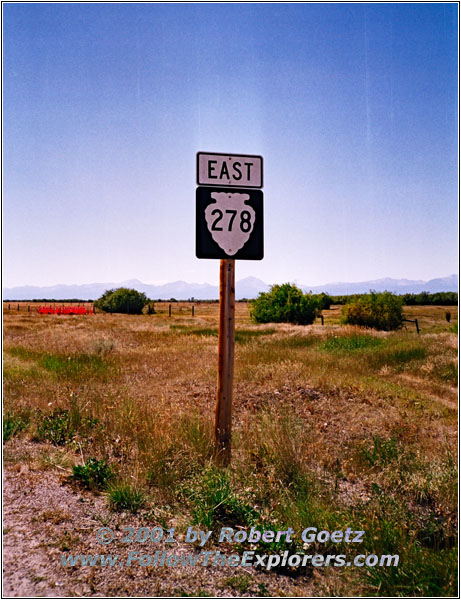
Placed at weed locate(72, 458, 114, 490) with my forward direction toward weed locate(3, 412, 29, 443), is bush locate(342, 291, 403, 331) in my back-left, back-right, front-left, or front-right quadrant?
front-right

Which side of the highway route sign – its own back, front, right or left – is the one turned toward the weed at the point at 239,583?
front

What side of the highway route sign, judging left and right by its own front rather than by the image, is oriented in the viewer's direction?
front

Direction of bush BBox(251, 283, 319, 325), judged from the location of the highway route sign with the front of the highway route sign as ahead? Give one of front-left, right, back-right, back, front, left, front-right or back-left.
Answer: back

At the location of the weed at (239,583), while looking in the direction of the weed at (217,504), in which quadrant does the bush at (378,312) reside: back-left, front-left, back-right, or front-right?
front-right

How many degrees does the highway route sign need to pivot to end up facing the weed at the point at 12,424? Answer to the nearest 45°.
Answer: approximately 135° to its right
